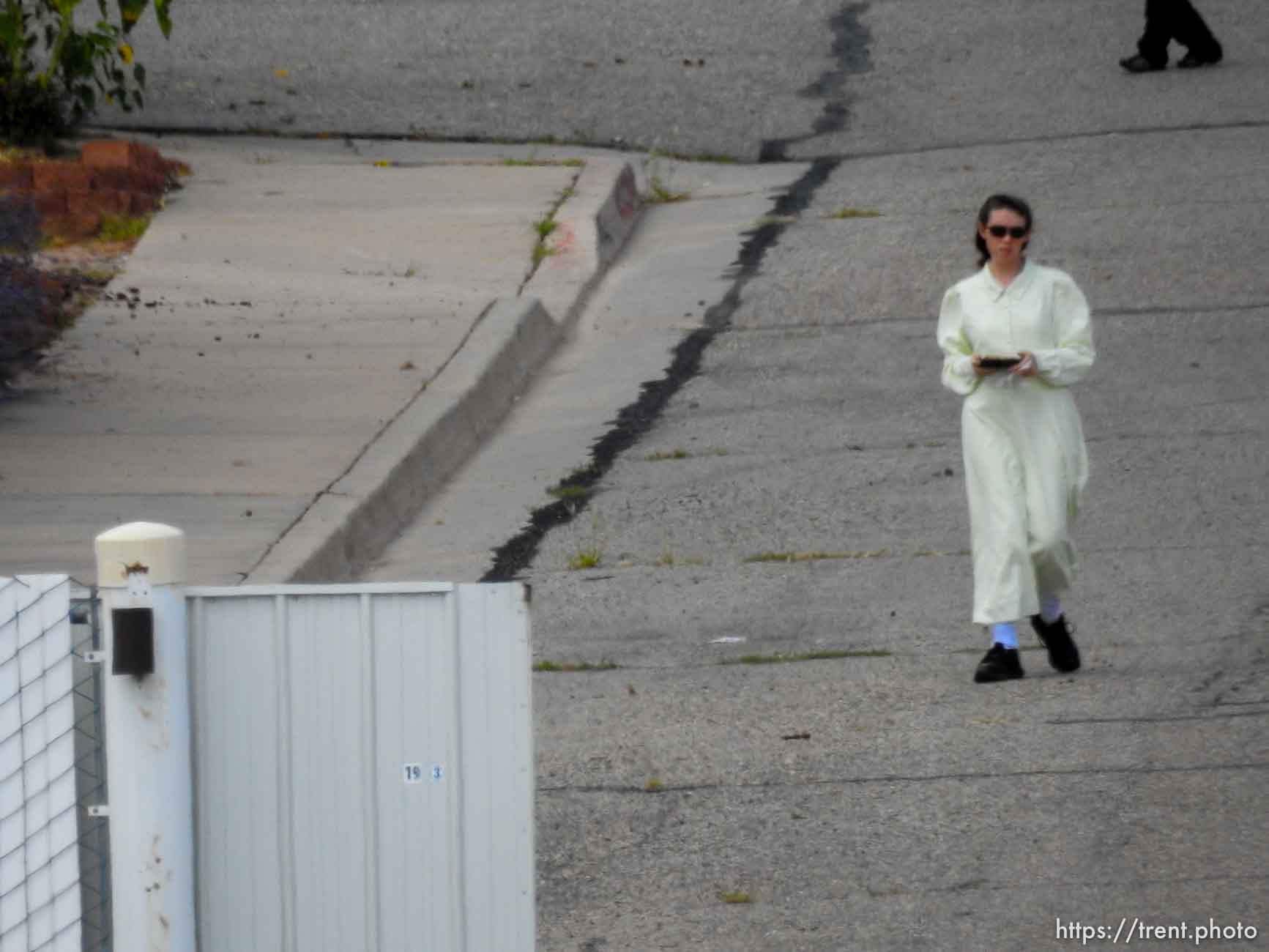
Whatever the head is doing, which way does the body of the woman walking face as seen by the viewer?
toward the camera

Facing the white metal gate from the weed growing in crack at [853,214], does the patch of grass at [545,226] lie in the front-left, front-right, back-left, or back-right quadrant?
front-right

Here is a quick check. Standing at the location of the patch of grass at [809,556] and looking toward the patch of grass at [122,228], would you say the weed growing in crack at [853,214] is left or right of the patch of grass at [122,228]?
right

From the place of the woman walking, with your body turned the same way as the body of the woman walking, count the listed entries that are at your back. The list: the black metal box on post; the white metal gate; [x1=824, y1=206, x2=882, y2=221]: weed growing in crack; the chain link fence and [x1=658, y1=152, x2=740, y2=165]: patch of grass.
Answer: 2

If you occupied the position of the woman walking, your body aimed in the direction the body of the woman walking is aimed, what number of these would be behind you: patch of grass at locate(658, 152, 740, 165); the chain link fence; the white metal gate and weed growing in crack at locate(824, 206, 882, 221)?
2

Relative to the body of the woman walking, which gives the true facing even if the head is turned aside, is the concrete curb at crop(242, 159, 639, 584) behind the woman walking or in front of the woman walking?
behind

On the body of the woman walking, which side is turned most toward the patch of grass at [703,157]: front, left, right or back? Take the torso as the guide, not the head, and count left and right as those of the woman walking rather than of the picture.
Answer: back

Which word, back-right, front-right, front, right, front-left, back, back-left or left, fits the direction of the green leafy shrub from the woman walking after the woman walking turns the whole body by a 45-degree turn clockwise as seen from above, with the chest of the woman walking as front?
right

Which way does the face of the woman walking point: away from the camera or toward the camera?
toward the camera

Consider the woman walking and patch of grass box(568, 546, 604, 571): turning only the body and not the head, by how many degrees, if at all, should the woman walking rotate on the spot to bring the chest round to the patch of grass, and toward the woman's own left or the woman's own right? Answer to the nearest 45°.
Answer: approximately 135° to the woman's own right

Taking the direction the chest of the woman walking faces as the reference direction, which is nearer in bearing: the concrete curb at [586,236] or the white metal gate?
the white metal gate

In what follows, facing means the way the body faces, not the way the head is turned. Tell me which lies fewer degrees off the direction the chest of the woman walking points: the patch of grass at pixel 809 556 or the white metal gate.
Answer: the white metal gate

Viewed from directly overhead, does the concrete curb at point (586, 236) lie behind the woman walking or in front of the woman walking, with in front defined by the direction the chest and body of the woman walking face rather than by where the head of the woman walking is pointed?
behind
